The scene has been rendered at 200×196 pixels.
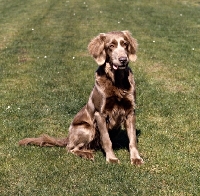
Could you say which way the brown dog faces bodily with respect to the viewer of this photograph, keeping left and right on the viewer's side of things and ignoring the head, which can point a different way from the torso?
facing the viewer and to the right of the viewer
